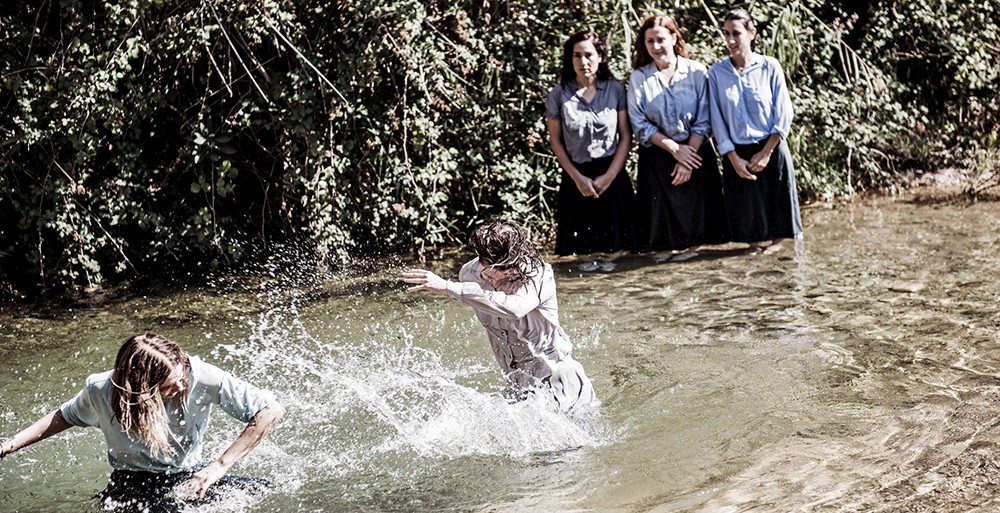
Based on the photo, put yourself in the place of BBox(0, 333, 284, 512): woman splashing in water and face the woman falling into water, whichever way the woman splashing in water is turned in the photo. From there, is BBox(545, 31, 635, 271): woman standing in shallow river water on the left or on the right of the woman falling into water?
left

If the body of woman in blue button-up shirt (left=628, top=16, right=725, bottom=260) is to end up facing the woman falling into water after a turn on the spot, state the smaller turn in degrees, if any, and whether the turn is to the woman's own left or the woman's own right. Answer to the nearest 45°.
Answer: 0° — they already face them

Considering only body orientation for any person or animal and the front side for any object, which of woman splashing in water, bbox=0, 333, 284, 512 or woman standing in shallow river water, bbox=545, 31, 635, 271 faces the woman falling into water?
the woman standing in shallow river water

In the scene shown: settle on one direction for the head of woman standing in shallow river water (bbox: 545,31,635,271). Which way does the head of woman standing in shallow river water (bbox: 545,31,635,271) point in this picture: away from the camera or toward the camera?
toward the camera

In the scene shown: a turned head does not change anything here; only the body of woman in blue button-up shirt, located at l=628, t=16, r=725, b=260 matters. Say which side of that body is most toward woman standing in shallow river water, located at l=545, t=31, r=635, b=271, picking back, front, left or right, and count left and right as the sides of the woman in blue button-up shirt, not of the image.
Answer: right

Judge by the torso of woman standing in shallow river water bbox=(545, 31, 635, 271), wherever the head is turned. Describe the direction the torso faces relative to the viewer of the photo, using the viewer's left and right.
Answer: facing the viewer

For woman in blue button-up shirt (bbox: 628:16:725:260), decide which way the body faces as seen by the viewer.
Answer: toward the camera

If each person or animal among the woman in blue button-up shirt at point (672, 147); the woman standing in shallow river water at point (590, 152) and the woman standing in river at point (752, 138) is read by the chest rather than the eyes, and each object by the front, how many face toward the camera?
3

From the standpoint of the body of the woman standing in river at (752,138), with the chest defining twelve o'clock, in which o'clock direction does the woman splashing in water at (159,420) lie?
The woman splashing in water is roughly at 1 o'clock from the woman standing in river.

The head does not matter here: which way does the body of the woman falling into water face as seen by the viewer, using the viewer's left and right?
facing the viewer and to the left of the viewer

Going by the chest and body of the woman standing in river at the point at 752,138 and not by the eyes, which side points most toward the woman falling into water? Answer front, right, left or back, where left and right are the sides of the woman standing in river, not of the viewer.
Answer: front

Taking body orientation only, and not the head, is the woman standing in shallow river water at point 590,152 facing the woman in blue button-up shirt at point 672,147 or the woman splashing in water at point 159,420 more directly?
the woman splashing in water

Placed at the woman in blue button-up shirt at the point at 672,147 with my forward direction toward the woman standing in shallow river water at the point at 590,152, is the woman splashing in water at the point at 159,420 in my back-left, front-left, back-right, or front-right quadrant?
front-left

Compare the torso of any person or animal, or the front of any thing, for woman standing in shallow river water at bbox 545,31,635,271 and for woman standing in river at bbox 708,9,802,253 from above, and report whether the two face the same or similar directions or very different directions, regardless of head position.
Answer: same or similar directions

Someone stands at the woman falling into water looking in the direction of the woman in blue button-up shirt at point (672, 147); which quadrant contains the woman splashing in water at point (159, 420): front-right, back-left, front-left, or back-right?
back-left

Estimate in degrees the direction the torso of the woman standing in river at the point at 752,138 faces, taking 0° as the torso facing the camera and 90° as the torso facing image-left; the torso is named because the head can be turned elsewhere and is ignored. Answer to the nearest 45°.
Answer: approximately 0°

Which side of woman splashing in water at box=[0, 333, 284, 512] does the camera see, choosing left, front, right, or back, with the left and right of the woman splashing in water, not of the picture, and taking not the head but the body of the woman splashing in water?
front
